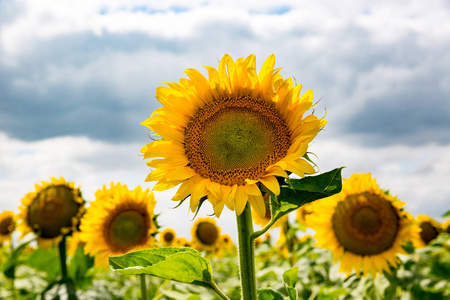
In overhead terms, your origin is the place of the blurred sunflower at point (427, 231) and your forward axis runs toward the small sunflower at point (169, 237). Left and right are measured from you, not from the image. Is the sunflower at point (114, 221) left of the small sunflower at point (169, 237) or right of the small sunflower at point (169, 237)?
left

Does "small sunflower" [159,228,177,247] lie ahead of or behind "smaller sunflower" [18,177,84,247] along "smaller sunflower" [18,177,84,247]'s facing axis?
behind

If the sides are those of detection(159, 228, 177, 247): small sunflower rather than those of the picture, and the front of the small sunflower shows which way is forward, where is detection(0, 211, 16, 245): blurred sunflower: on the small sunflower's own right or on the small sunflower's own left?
on the small sunflower's own right

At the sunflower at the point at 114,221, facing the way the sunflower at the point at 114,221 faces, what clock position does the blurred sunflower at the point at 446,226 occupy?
The blurred sunflower is roughly at 8 o'clock from the sunflower.

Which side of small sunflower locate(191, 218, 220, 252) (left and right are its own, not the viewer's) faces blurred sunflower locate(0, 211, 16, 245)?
right

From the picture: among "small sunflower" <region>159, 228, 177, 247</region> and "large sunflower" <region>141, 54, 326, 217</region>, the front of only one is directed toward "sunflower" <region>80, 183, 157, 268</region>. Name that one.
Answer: the small sunflower

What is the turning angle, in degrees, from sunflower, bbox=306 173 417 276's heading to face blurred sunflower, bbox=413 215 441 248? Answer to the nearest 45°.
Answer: approximately 180°

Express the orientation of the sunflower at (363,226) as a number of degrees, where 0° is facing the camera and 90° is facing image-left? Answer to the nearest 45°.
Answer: approximately 0°

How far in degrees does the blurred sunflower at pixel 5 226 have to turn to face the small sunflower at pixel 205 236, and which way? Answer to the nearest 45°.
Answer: approximately 90° to its left

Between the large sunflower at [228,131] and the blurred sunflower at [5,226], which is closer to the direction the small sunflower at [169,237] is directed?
the large sunflower

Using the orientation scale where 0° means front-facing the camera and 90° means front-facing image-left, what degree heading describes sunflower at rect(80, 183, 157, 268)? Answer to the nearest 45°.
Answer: approximately 315°
